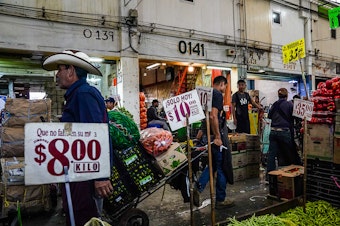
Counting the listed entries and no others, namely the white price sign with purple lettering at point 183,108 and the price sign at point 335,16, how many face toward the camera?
2

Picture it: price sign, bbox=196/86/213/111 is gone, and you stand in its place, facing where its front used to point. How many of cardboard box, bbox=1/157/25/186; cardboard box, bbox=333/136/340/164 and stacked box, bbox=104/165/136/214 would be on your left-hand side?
1

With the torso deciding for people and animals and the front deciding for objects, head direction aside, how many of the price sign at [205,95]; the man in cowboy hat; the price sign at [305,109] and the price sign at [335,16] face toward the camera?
3

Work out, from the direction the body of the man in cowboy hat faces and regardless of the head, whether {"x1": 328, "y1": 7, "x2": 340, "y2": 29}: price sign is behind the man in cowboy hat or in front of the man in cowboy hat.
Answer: behind

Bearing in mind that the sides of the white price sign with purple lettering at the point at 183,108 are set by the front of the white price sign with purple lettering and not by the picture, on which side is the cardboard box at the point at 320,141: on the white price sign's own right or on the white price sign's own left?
on the white price sign's own left

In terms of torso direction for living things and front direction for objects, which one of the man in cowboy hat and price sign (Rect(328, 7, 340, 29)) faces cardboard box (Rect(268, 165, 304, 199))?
the price sign

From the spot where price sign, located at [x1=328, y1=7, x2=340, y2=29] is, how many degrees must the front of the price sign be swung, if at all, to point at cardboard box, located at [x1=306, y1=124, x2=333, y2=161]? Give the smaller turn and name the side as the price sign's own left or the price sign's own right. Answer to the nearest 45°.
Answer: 0° — it already faces it

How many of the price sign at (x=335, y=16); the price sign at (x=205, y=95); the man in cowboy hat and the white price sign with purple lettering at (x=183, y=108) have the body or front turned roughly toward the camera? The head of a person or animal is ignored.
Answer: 3

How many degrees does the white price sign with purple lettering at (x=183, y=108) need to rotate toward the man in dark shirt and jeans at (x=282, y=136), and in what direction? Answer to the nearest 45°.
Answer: approximately 135° to its left
